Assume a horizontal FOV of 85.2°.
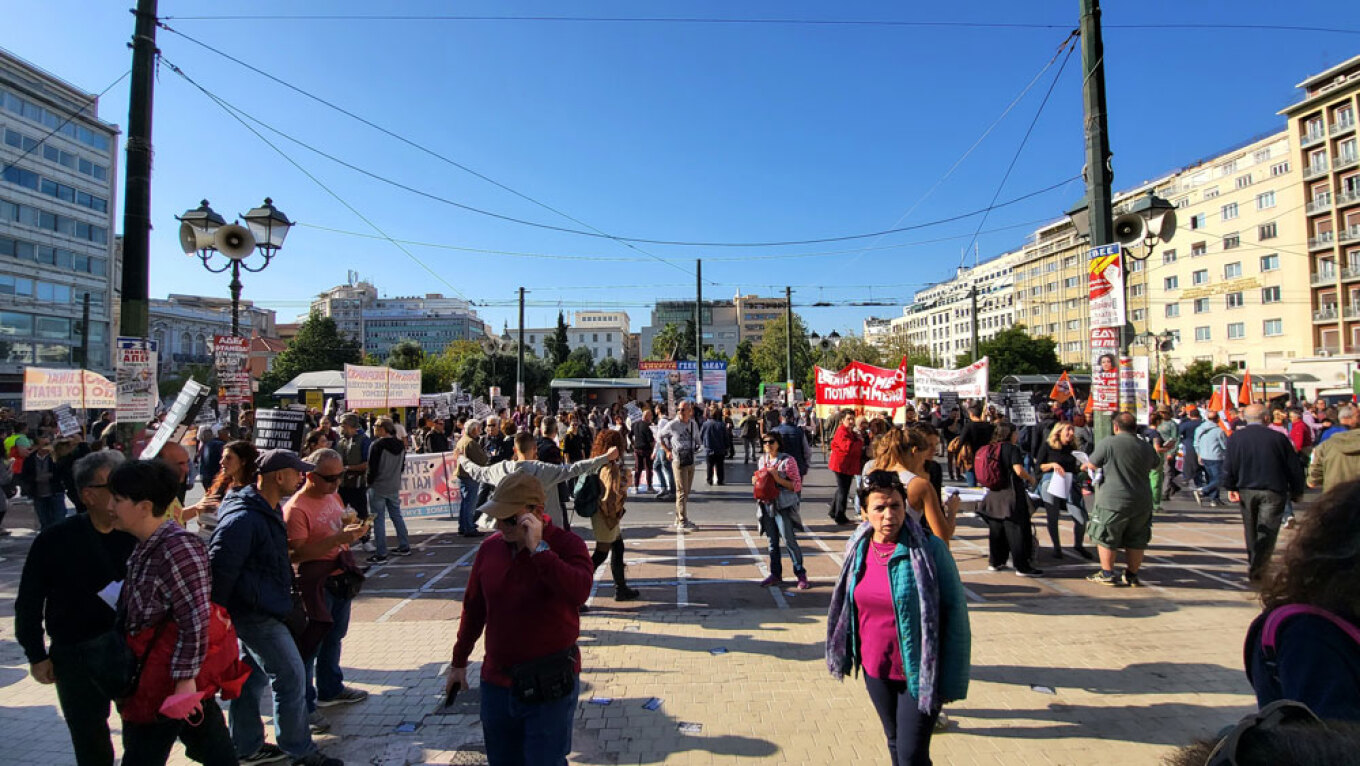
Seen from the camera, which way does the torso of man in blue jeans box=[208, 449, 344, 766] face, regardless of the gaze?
to the viewer's right

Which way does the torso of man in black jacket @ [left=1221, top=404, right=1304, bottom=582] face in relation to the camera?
away from the camera

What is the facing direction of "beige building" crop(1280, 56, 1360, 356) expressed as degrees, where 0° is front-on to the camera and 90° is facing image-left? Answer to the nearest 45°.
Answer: approximately 45°

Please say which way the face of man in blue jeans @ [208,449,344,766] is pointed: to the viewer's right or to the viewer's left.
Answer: to the viewer's right

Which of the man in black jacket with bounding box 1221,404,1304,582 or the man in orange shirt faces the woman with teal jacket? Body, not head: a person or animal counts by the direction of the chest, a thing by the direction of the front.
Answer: the man in orange shirt

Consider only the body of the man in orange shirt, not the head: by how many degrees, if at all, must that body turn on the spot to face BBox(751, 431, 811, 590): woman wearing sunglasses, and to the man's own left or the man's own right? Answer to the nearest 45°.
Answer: approximately 45° to the man's own left
